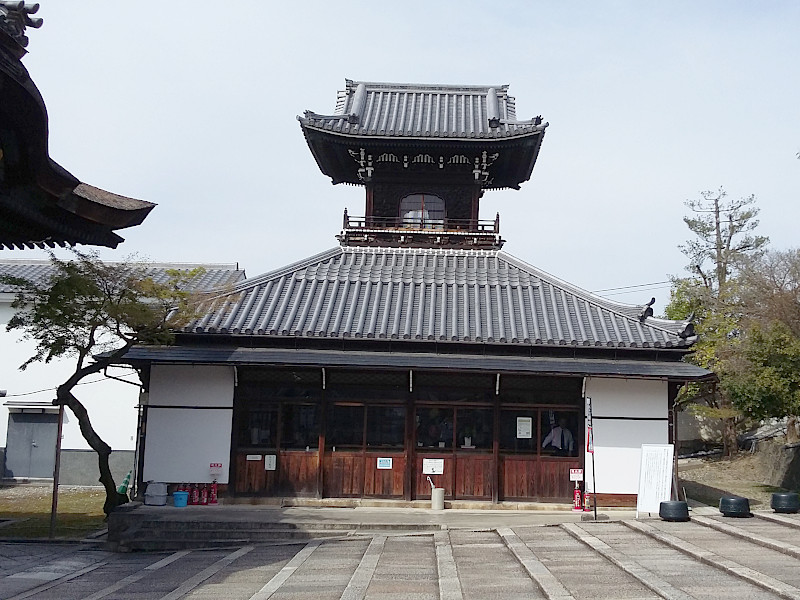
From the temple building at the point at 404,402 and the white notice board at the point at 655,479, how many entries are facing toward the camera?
2

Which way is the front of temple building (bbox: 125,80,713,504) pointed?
toward the camera

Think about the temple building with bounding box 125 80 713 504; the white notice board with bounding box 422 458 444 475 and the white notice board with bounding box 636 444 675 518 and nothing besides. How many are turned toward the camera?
3

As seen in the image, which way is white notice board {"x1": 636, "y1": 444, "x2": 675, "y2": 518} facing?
toward the camera

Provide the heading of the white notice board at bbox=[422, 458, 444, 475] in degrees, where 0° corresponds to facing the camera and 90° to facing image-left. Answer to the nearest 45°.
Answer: approximately 0°

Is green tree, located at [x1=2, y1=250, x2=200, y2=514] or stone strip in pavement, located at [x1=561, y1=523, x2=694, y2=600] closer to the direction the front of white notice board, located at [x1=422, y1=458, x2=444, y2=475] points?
the stone strip in pavement

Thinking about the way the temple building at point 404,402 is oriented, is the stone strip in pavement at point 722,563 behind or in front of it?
in front

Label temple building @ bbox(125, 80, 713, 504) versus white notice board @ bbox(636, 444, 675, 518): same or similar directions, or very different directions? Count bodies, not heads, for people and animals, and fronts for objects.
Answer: same or similar directions

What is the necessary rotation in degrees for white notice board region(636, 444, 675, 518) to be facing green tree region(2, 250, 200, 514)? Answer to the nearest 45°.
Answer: approximately 90° to its right

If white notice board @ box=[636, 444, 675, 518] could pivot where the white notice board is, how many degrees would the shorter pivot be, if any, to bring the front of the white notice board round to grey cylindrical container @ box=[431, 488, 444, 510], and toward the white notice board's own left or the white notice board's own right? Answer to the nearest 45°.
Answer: approximately 90° to the white notice board's own right

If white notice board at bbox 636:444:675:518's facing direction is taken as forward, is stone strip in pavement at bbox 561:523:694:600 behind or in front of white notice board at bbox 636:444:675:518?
in front

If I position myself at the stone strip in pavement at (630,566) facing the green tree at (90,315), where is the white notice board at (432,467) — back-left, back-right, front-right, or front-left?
front-right

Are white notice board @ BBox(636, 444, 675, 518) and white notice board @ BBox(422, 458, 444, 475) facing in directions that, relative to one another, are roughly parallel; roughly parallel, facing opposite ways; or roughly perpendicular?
roughly parallel
